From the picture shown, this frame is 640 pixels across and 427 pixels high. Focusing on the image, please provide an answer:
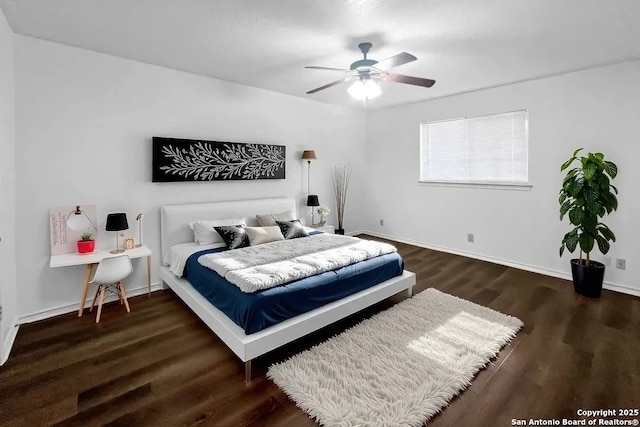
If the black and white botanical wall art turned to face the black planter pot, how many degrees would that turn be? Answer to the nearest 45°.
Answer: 0° — it already faces it

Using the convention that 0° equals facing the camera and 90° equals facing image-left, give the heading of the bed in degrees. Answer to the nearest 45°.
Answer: approximately 315°

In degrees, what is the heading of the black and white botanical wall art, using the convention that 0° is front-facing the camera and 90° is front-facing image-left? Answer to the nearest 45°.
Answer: approximately 315°

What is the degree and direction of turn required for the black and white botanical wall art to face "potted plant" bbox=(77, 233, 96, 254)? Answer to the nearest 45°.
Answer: approximately 90° to its right

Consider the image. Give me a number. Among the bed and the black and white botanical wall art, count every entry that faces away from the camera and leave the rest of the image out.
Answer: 0

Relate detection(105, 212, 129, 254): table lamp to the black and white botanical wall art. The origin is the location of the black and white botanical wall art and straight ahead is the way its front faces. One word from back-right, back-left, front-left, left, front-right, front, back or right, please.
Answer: right

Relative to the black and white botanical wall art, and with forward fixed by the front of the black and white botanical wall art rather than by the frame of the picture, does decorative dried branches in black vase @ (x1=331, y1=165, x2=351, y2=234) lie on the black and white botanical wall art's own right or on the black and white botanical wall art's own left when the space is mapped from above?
on the black and white botanical wall art's own left

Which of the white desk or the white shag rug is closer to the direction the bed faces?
the white shag rug

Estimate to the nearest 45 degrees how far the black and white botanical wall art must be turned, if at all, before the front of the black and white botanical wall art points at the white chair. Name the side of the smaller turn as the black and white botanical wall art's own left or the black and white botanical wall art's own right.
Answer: approximately 90° to the black and white botanical wall art's own right

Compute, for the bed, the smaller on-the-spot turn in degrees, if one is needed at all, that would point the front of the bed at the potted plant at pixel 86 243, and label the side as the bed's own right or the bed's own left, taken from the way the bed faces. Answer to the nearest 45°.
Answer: approximately 135° to the bed's own right
